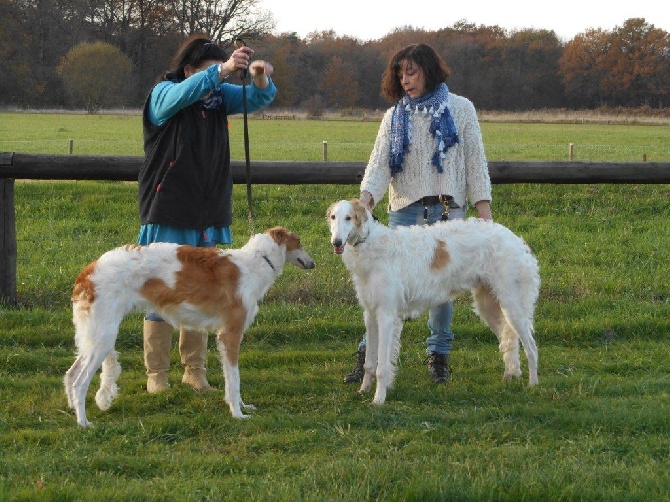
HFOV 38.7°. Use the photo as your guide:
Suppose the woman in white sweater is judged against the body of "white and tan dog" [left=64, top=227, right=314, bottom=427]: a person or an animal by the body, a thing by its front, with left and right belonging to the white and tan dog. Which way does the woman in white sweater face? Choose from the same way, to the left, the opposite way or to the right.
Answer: to the right

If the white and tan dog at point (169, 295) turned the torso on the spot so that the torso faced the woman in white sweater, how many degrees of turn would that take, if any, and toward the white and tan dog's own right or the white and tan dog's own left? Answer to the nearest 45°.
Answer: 0° — it already faces them

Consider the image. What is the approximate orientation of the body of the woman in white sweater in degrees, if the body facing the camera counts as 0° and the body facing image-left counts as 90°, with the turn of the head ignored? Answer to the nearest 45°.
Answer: approximately 0°

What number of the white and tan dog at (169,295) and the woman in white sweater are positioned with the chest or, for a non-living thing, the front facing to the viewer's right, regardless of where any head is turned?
1

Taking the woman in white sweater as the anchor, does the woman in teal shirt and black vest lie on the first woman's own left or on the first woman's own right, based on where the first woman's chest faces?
on the first woman's own right

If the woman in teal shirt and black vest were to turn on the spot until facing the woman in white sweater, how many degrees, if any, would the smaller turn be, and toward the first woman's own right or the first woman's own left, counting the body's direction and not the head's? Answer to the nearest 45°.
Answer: approximately 45° to the first woman's own left

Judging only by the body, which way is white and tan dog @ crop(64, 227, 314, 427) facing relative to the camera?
to the viewer's right
